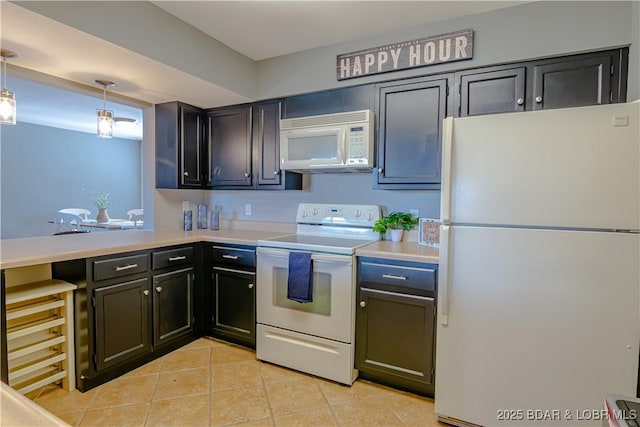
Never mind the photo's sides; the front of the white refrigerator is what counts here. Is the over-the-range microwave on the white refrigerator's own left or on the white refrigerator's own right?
on the white refrigerator's own right

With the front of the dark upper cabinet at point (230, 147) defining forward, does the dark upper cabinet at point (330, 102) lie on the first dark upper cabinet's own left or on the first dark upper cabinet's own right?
on the first dark upper cabinet's own left

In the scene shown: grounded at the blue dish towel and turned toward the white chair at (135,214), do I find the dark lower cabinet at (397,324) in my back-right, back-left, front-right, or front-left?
back-right

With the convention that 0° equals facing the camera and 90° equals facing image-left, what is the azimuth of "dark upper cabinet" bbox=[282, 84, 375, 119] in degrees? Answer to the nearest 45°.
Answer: approximately 45°

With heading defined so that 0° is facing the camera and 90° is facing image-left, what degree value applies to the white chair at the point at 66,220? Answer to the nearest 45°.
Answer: approximately 270°

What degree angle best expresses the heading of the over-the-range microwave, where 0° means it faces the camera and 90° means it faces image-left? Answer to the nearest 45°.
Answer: approximately 45°

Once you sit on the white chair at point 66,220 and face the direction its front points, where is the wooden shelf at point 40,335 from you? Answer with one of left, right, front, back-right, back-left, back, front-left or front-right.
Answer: right

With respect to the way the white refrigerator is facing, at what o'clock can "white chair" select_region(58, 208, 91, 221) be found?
The white chair is roughly at 3 o'clock from the white refrigerator.
